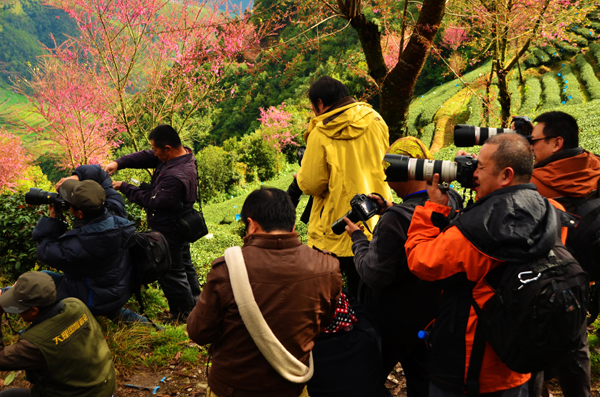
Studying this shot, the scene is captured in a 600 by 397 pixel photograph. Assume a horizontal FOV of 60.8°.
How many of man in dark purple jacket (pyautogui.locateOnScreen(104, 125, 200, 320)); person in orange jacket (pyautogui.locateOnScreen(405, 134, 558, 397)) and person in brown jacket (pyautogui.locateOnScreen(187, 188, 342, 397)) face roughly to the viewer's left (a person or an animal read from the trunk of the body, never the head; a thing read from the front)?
2

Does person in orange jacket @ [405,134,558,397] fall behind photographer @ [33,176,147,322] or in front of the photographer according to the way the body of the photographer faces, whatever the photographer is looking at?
behind

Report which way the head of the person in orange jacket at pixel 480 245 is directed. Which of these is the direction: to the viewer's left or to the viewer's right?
to the viewer's left

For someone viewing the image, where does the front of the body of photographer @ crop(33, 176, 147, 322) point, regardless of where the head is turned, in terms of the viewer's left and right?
facing away from the viewer and to the left of the viewer

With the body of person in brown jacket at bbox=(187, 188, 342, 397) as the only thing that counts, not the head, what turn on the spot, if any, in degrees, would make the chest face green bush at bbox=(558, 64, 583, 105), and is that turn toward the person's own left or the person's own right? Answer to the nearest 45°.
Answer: approximately 45° to the person's own right

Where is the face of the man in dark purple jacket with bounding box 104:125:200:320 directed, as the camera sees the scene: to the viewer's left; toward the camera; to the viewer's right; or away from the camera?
to the viewer's left

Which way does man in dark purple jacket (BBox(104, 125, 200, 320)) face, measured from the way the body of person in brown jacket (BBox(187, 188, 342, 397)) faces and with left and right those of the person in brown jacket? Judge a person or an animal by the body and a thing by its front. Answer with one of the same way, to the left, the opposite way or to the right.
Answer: to the left

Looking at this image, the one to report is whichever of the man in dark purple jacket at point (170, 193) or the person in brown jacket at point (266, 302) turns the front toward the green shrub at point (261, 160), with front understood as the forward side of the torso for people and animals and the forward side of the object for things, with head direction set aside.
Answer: the person in brown jacket

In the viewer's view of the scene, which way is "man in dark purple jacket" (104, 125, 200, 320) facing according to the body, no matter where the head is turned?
to the viewer's left

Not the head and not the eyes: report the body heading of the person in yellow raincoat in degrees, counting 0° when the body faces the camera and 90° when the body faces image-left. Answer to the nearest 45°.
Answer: approximately 135°

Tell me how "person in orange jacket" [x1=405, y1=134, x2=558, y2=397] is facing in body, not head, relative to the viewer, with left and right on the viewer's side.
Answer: facing to the left of the viewer

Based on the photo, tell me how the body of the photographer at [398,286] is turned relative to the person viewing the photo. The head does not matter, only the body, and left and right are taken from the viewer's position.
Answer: facing to the left of the viewer

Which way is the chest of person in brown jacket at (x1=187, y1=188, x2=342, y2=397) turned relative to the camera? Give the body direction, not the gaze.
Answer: away from the camera

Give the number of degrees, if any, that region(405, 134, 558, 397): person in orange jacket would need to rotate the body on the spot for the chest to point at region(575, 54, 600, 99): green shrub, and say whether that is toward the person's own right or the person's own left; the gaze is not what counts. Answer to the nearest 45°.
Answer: approximately 90° to the person's own right
